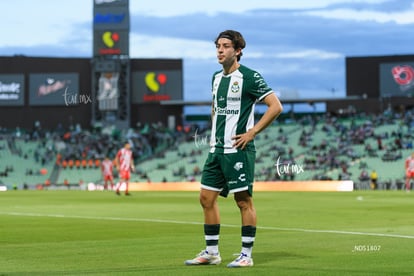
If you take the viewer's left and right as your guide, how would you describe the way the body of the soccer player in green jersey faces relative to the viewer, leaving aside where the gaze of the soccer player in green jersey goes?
facing the viewer and to the left of the viewer
